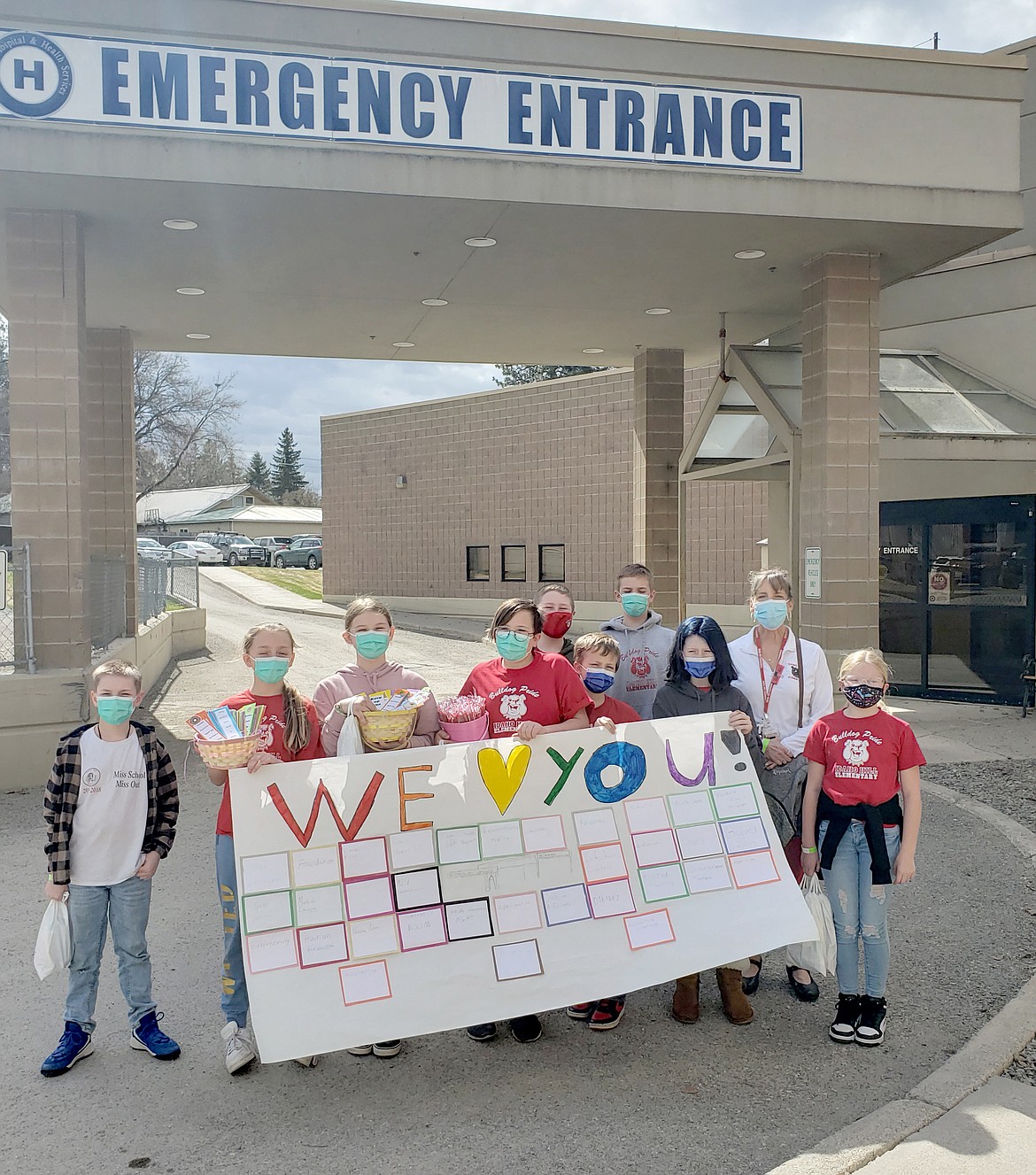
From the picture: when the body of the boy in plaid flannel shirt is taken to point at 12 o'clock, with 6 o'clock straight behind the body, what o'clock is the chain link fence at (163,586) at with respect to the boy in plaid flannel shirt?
The chain link fence is roughly at 6 o'clock from the boy in plaid flannel shirt.

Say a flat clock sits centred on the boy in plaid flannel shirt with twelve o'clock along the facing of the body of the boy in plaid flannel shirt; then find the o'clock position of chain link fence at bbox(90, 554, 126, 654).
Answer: The chain link fence is roughly at 6 o'clock from the boy in plaid flannel shirt.

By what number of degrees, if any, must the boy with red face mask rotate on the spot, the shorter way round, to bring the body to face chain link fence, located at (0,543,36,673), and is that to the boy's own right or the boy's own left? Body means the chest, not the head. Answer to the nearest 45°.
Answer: approximately 135° to the boy's own right

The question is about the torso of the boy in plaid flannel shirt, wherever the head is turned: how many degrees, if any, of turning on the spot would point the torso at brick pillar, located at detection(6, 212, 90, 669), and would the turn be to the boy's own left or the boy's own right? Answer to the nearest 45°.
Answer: approximately 180°

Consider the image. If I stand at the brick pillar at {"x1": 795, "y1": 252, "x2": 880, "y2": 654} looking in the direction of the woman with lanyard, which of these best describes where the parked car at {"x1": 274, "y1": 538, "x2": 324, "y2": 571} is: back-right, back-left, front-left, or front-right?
back-right

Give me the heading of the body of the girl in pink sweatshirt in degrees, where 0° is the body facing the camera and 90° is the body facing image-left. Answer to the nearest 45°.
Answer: approximately 0°

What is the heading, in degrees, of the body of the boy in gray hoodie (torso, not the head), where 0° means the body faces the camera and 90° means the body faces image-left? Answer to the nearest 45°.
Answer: approximately 0°

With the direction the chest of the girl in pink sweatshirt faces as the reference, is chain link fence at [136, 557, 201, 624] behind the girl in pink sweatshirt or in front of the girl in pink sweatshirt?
behind

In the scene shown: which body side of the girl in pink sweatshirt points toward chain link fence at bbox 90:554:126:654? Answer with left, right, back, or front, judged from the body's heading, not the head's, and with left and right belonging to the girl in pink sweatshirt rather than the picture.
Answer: back
